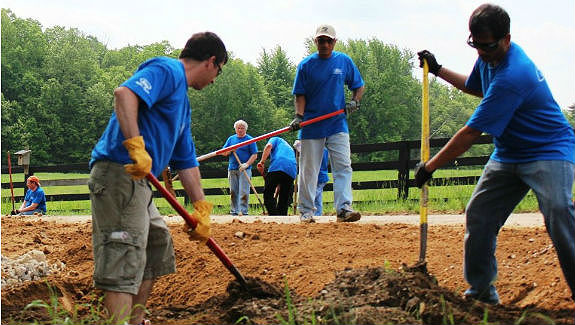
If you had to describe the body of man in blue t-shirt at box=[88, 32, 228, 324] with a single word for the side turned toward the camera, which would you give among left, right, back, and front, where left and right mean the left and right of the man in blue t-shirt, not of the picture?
right

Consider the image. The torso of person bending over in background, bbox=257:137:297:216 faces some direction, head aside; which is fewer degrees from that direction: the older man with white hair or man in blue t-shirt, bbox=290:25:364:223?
the older man with white hair

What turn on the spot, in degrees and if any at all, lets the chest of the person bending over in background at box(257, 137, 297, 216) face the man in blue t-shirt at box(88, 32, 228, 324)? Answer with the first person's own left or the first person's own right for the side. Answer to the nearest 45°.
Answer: approximately 135° to the first person's own left

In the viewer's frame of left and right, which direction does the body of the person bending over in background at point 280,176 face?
facing away from the viewer and to the left of the viewer

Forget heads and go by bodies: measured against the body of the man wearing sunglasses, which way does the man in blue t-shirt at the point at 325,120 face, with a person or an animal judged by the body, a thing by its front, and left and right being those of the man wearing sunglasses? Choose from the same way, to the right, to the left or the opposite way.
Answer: to the left

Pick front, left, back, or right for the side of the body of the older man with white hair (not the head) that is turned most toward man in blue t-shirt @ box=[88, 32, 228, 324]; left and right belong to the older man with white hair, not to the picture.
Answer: front

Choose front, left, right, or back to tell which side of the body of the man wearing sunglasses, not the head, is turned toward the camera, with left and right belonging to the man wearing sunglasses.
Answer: left

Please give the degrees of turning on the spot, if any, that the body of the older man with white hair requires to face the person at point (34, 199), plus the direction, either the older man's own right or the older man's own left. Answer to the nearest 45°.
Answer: approximately 90° to the older man's own right

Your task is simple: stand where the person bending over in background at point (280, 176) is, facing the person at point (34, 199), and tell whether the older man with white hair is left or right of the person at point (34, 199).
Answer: right

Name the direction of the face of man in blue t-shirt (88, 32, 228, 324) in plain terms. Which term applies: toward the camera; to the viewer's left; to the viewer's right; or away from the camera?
to the viewer's right
